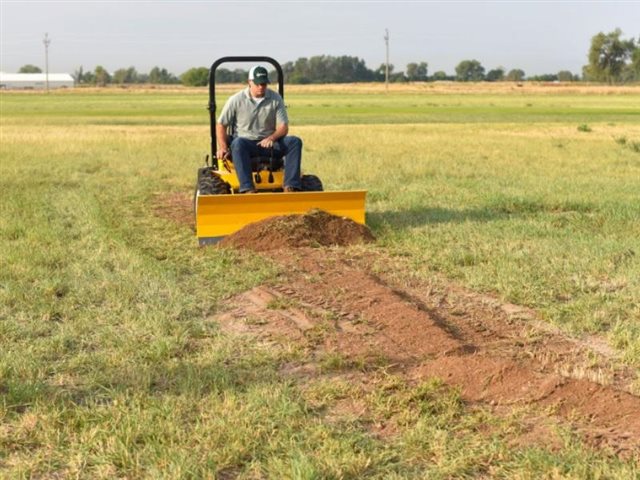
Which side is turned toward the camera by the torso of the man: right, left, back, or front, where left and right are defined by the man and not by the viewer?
front

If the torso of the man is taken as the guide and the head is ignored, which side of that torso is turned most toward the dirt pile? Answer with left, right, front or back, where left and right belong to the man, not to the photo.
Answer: front
